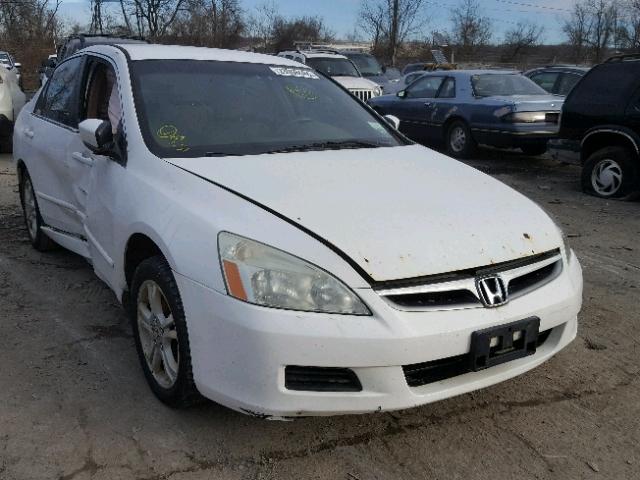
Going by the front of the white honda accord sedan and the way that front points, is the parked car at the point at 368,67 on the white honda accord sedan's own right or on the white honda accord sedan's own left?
on the white honda accord sedan's own left

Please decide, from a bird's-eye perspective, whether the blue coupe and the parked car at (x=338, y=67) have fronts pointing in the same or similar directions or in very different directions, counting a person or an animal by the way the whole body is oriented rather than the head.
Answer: very different directions

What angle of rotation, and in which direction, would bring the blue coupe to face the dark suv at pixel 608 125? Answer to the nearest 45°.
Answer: approximately 180°

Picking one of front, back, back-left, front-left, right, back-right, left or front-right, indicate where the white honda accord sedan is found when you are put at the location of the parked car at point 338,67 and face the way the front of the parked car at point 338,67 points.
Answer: front-right

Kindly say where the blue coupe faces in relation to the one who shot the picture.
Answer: facing away from the viewer and to the left of the viewer

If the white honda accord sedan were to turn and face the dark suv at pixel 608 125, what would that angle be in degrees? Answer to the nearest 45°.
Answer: approximately 90° to its left

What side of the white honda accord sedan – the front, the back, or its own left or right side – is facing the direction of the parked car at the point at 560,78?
left

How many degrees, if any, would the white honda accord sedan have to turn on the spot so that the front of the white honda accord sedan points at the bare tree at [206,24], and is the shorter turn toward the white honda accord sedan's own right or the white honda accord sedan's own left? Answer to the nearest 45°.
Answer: approximately 135° to the white honda accord sedan's own left

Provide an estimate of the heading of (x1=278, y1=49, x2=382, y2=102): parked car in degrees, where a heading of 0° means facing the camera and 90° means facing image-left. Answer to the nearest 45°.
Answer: approximately 315°

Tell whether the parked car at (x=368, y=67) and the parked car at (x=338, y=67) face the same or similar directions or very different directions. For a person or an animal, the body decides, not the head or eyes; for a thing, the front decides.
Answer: same or similar directions

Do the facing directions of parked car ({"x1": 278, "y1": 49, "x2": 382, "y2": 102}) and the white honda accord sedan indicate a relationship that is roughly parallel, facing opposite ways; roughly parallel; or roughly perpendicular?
roughly parallel

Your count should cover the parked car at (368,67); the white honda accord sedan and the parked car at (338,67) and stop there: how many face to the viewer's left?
0
